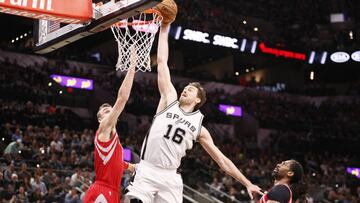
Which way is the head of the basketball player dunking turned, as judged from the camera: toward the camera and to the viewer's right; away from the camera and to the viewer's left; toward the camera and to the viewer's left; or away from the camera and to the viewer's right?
toward the camera and to the viewer's left

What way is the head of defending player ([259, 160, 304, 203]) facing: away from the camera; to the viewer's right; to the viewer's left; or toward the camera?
to the viewer's left

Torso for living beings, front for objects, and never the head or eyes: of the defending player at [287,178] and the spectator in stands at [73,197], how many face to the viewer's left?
1

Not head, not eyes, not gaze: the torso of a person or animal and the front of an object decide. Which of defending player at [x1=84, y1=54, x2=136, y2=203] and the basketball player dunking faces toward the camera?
the basketball player dunking

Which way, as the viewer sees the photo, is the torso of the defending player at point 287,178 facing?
to the viewer's left

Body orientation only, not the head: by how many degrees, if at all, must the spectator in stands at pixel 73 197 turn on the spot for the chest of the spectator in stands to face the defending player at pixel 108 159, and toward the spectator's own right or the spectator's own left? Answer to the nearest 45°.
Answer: approximately 45° to the spectator's own right

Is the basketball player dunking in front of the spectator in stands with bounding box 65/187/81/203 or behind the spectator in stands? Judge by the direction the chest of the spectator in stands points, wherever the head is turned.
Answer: in front

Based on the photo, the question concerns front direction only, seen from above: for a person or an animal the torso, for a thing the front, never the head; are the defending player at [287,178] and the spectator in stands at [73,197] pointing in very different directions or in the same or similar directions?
very different directions

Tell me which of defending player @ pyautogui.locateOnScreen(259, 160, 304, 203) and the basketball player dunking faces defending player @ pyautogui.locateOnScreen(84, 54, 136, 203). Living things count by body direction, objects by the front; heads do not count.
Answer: defending player @ pyautogui.locateOnScreen(259, 160, 304, 203)

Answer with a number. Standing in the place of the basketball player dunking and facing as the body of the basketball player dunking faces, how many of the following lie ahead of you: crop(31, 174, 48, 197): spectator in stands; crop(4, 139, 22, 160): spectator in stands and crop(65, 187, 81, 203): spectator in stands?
0

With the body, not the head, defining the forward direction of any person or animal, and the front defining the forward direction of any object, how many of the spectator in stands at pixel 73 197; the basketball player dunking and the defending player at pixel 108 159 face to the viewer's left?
0

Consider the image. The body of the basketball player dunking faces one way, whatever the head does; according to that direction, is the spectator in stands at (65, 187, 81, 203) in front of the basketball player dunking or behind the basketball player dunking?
behind

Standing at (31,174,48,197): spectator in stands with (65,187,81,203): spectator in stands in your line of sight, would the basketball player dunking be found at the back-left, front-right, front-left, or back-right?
front-right

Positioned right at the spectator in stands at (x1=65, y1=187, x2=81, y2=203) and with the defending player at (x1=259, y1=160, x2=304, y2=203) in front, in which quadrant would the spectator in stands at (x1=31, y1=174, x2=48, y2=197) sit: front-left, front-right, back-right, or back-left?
back-right

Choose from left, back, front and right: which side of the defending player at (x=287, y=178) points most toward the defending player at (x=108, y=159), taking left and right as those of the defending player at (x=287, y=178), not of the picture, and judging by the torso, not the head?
front

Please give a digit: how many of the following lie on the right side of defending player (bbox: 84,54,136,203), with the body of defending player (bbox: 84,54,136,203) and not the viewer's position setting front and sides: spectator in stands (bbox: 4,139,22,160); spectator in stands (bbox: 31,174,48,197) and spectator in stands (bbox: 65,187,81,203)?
0

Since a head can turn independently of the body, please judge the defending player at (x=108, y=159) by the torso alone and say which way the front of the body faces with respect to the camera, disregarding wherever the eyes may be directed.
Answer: to the viewer's right

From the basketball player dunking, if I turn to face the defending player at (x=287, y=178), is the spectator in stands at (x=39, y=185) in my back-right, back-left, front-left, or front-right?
back-left

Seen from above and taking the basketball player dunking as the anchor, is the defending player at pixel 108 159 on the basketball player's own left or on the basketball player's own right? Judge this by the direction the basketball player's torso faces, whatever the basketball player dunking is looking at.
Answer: on the basketball player's own right
